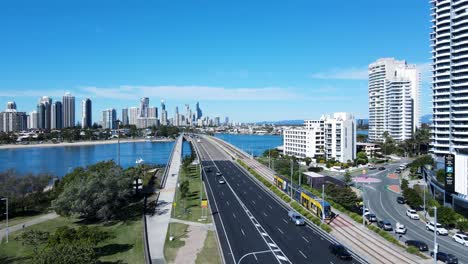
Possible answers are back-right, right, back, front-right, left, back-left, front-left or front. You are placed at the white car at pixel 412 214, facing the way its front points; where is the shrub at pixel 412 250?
front-right

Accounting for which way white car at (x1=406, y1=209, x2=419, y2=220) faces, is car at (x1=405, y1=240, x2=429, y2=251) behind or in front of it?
in front

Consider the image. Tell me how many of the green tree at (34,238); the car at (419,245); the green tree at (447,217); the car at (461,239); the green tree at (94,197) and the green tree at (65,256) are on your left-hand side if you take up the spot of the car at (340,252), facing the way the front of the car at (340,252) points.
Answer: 3

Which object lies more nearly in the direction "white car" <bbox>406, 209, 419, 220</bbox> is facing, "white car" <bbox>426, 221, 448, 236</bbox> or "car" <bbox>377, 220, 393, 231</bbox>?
the white car

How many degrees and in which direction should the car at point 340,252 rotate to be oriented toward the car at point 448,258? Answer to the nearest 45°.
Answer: approximately 45° to its left

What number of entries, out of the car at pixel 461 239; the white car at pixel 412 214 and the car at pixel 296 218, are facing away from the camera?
0

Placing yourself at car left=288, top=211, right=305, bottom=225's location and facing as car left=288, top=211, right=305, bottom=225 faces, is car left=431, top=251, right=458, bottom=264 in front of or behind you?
in front

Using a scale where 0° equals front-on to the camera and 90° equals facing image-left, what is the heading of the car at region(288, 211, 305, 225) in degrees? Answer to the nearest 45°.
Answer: approximately 315°

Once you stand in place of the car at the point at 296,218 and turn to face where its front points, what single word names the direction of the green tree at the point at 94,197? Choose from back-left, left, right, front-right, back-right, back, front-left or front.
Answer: back-right

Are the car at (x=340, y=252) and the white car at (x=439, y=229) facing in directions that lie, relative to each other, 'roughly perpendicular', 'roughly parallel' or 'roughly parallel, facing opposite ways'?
roughly parallel

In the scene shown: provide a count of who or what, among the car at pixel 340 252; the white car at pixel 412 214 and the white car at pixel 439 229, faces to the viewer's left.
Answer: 0
